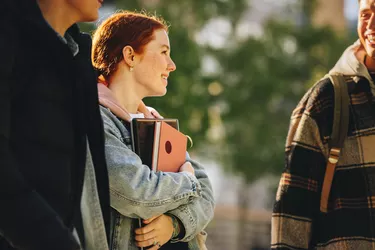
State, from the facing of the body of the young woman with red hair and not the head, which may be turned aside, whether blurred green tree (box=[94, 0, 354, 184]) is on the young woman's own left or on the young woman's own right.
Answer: on the young woman's own left

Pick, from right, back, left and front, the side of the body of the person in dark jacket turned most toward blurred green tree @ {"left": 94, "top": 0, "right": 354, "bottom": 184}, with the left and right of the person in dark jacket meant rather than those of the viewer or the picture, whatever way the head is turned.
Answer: left

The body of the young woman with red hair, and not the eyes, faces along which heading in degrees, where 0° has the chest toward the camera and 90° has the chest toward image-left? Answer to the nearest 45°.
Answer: approximately 315°

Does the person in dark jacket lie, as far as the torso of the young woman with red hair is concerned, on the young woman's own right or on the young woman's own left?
on the young woman's own right

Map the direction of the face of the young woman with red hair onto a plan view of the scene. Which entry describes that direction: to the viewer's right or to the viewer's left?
to the viewer's right

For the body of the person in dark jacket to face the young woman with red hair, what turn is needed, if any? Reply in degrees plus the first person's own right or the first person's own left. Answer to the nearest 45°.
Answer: approximately 45° to the first person's own left

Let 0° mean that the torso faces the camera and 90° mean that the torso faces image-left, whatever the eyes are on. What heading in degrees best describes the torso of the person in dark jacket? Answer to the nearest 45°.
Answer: approximately 270°
